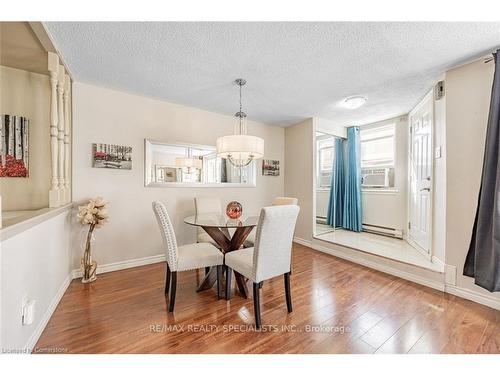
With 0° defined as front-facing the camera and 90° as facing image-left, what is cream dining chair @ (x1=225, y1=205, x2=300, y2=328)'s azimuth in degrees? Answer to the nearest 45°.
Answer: approximately 135°

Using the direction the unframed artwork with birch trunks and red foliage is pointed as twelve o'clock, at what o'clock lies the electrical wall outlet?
The electrical wall outlet is roughly at 12 o'clock from the unframed artwork with birch trunks and red foliage.

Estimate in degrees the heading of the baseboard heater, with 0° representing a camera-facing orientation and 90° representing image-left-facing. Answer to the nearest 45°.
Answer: approximately 45°

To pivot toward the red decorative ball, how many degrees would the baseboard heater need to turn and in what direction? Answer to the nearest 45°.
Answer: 0° — it already faces it

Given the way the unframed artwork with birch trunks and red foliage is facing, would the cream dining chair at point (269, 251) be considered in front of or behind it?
in front

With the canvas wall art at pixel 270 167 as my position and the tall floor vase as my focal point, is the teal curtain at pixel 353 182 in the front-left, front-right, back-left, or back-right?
back-left

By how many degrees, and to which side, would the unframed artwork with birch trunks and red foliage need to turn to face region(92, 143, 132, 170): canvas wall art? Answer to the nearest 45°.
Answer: approximately 90° to its left
